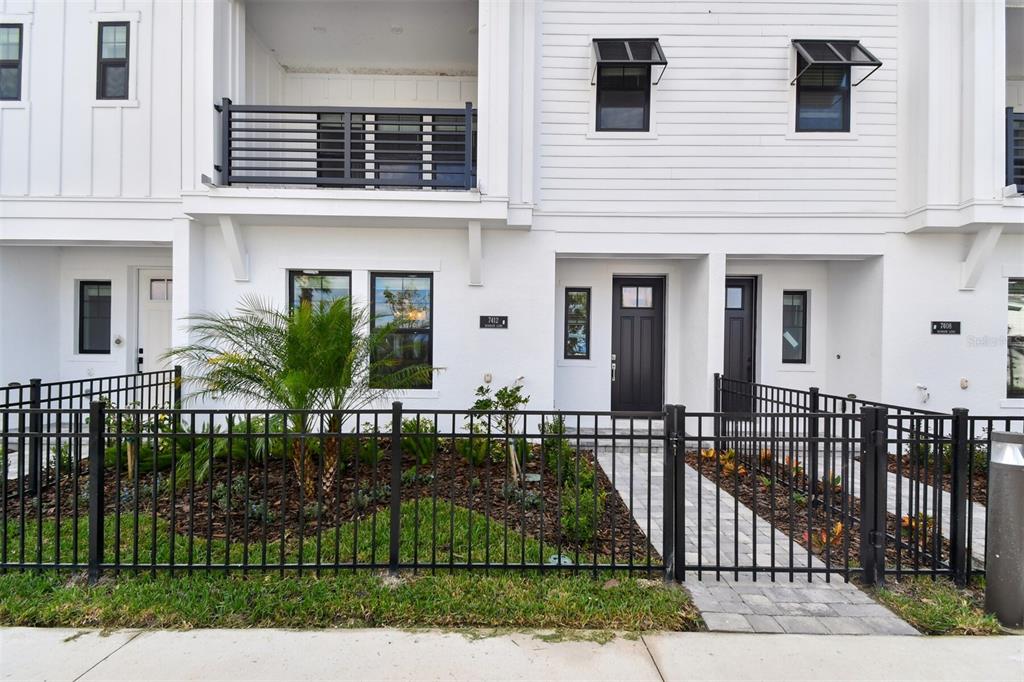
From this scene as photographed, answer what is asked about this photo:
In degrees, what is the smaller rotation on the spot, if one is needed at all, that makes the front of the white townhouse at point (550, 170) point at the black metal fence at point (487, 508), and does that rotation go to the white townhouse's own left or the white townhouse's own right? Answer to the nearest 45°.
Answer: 0° — it already faces it

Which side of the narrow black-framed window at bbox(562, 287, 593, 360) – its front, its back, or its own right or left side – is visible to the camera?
front

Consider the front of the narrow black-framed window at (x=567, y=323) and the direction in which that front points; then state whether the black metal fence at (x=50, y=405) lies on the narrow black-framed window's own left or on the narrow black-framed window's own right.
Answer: on the narrow black-framed window's own right

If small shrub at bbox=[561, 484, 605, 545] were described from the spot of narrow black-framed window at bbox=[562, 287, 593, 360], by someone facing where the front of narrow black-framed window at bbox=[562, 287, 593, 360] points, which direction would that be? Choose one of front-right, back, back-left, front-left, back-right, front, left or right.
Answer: front

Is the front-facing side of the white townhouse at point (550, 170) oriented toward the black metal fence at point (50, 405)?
no

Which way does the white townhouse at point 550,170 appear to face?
toward the camera

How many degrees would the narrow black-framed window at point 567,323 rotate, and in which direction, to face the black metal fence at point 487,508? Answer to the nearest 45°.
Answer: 0° — it already faces it

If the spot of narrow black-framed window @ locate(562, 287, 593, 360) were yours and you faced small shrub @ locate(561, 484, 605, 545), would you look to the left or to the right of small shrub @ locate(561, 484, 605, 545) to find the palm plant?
right

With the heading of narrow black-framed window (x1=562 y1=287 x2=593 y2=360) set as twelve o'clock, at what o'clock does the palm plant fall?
The palm plant is roughly at 1 o'clock from the narrow black-framed window.

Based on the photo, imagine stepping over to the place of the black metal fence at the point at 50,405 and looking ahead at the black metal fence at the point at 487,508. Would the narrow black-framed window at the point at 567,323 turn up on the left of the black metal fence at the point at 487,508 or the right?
left

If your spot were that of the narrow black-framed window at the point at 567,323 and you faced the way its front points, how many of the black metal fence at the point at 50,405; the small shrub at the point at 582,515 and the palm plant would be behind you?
0
